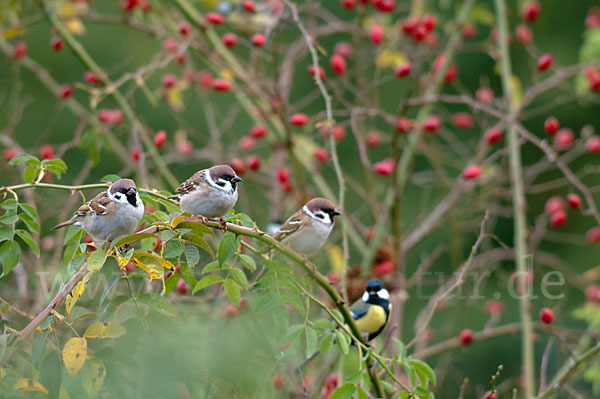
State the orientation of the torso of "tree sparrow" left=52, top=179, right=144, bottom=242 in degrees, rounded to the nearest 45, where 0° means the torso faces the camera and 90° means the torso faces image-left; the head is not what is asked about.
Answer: approximately 315°

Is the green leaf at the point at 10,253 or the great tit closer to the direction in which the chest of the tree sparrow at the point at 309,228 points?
the great tit

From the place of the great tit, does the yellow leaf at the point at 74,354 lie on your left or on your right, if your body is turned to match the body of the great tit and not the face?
on your right

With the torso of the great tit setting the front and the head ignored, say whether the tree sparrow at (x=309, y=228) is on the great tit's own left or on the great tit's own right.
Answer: on the great tit's own right

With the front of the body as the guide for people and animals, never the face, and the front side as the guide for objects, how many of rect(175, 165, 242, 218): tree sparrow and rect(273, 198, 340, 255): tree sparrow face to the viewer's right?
2

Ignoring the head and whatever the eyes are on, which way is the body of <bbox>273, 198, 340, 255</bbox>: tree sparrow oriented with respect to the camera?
to the viewer's right

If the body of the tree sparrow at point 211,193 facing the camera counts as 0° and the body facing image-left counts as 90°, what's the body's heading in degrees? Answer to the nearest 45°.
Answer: approximately 270°
